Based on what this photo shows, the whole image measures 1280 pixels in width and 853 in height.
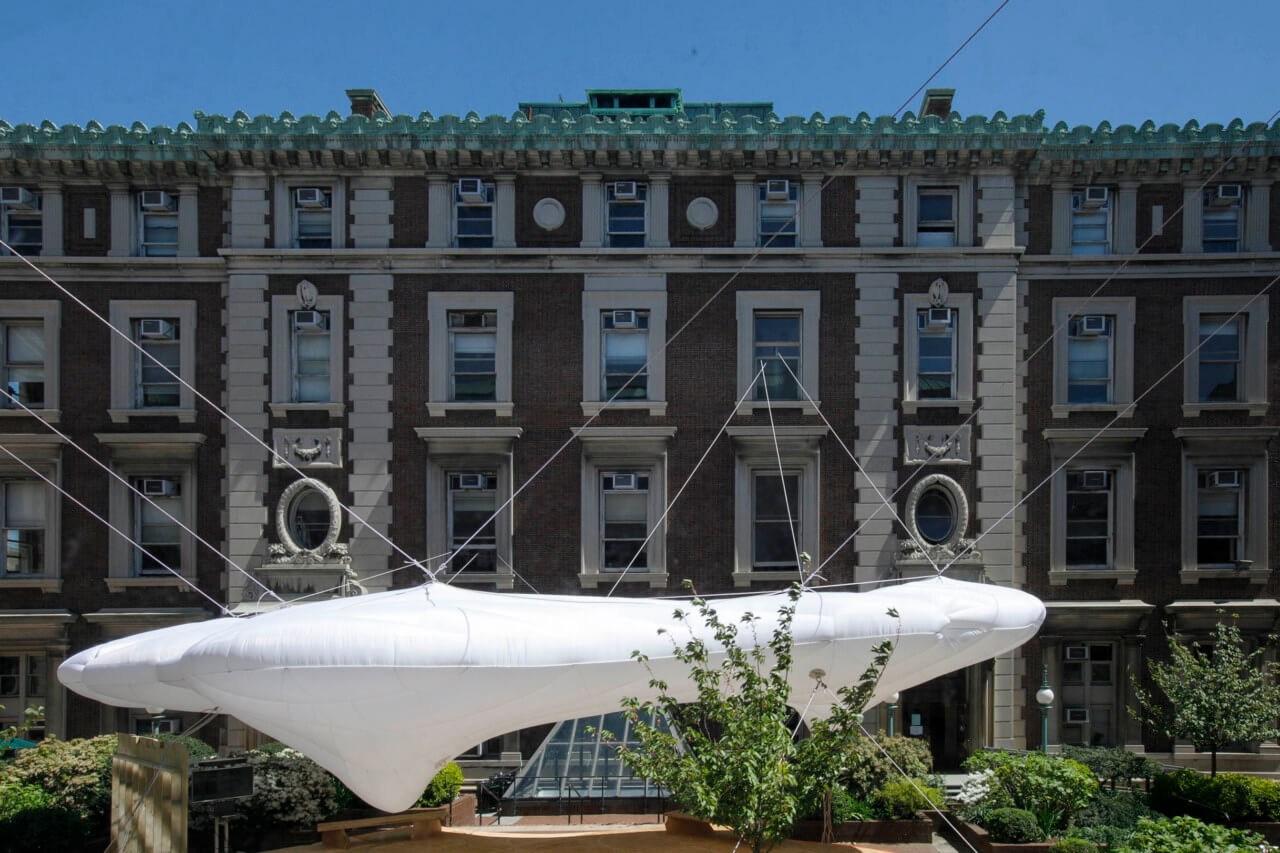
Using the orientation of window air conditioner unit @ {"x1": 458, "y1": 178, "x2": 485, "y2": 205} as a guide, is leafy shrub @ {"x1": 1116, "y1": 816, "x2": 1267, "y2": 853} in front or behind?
in front

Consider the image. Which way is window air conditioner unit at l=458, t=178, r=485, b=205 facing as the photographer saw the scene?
facing the viewer
